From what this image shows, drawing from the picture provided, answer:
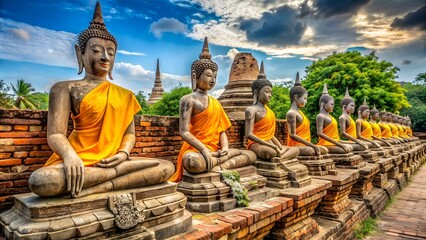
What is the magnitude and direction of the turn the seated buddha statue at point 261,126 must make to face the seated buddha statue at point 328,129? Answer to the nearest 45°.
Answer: approximately 90° to its left

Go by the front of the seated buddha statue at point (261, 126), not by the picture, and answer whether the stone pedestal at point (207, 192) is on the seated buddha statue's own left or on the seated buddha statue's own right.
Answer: on the seated buddha statue's own right

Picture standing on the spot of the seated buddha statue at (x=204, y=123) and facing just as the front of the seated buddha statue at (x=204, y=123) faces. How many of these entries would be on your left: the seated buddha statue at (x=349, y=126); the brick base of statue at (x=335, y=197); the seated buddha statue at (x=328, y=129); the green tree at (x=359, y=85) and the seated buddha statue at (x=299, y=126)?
5

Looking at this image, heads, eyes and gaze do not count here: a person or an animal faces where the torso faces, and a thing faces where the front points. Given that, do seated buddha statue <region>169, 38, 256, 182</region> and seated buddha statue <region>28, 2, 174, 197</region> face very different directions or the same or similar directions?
same or similar directions

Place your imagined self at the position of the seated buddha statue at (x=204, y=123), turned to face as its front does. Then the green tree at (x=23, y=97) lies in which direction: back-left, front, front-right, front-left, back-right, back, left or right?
back

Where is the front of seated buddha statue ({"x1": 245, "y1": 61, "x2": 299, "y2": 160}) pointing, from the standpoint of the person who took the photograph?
facing the viewer and to the right of the viewer

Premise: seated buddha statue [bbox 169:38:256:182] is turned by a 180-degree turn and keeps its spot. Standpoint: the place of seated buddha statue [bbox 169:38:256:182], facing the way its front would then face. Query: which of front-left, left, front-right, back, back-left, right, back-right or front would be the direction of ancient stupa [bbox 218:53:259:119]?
front-right

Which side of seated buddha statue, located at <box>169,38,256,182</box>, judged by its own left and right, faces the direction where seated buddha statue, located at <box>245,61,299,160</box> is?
left

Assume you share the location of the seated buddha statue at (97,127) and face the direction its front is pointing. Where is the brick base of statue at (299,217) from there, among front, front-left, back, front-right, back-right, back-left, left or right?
front-left

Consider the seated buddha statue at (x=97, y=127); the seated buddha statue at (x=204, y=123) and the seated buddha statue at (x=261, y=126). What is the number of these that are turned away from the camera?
0

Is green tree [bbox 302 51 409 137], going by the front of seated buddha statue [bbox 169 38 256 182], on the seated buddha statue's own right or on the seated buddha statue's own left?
on the seated buddha statue's own left

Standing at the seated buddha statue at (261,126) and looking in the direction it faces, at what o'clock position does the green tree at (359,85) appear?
The green tree is roughly at 8 o'clock from the seated buddha statue.

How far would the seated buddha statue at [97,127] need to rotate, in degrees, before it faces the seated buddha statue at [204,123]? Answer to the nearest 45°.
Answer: approximately 90° to its left
